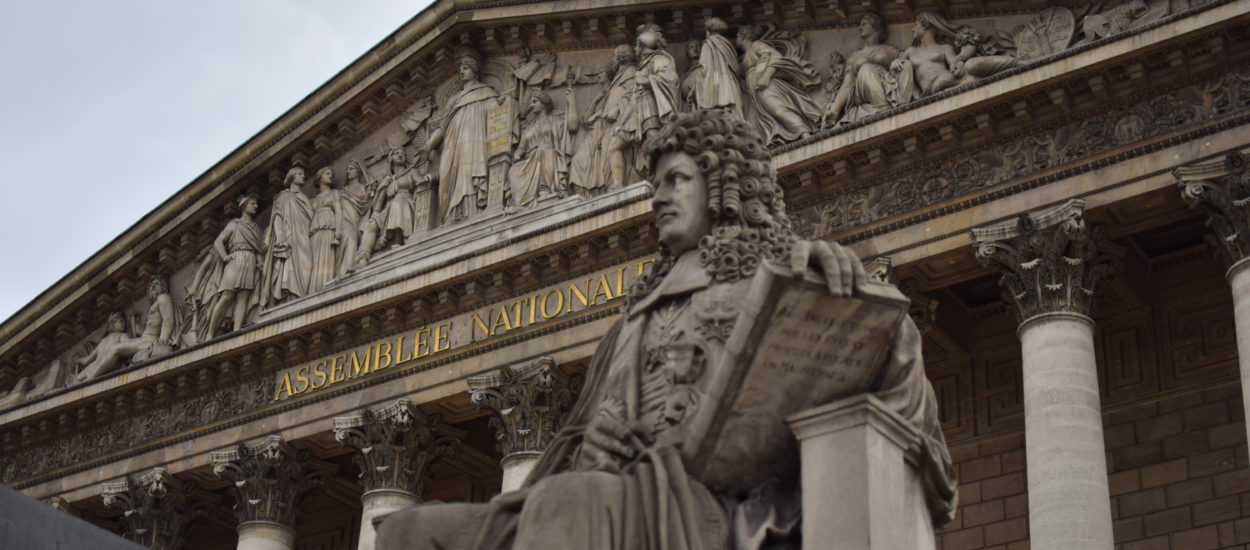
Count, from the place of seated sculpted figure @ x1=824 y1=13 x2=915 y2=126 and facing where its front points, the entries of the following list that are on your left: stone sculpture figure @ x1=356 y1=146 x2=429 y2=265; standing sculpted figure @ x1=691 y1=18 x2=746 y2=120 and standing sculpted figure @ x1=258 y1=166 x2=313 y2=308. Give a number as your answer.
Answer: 0

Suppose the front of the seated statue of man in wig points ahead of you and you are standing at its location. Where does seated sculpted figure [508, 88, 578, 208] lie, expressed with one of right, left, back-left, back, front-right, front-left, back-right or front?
back-right

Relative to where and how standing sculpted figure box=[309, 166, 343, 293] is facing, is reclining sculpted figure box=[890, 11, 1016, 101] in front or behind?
in front

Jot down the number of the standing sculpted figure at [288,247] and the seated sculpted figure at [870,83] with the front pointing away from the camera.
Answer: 0

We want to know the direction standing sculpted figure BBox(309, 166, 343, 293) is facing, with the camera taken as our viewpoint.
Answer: facing the viewer and to the right of the viewer

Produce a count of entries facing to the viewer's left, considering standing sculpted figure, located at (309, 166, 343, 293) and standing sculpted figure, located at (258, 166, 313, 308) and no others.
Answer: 0

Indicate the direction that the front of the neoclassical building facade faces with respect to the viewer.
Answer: facing the viewer and to the left of the viewer

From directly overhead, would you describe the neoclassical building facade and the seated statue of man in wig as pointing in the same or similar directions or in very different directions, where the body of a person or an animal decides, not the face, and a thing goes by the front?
same or similar directions

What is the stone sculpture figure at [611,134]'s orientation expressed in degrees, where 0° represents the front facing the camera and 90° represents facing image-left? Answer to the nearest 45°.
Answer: approximately 45°

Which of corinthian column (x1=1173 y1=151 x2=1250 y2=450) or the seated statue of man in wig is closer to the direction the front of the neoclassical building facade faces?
the seated statue of man in wig

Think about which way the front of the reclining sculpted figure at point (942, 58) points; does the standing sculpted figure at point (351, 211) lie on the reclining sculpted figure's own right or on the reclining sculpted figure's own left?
on the reclining sculpted figure's own right
